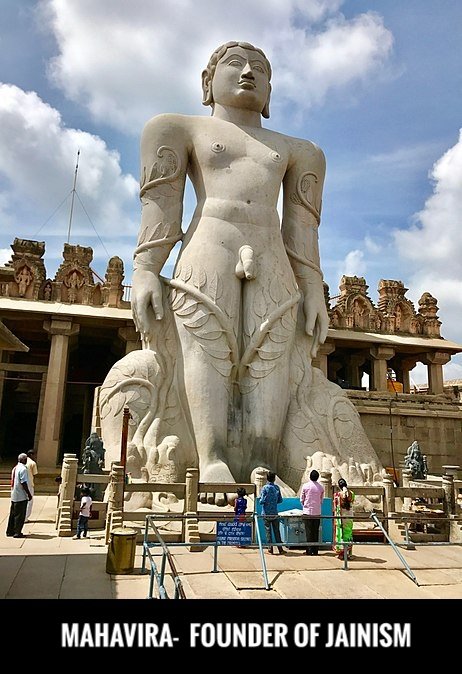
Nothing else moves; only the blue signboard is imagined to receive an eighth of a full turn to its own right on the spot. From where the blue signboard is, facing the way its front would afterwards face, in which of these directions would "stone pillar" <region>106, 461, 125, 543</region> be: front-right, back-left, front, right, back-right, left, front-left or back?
right

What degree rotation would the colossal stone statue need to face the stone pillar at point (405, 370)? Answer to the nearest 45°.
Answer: approximately 135° to its left

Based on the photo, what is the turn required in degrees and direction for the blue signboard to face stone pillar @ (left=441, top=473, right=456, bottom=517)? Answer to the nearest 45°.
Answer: approximately 135° to its left

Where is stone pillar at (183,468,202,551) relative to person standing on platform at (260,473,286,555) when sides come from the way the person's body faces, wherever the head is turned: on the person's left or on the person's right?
on the person's left

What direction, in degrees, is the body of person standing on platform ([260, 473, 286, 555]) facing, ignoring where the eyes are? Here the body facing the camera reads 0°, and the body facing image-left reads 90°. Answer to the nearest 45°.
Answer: approximately 180°

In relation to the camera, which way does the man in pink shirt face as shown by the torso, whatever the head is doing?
away from the camera

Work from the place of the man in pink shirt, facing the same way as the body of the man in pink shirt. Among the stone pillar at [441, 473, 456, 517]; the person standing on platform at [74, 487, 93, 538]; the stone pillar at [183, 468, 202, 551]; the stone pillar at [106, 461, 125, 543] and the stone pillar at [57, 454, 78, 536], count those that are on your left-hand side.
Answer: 4

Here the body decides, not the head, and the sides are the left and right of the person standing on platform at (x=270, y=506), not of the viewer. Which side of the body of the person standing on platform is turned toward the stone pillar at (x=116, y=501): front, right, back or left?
left

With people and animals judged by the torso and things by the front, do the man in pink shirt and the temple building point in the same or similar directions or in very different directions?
very different directions

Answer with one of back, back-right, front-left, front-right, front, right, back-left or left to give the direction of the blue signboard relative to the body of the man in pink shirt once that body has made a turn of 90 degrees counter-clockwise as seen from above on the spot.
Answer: front-left

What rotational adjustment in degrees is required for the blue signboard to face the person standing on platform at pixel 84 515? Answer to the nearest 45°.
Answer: approximately 135° to its right
